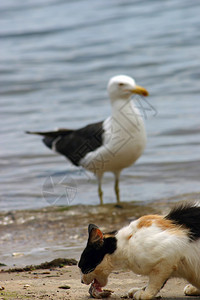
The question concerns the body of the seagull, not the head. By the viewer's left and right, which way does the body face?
facing the viewer and to the right of the viewer

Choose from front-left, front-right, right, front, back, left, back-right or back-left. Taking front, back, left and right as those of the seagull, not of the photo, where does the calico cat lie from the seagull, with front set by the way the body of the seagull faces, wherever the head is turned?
front-right

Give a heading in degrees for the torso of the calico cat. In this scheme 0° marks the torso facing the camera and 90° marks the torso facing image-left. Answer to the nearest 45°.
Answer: approximately 90°

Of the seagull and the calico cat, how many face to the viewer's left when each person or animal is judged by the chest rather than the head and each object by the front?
1

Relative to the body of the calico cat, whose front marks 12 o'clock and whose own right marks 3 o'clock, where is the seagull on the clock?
The seagull is roughly at 3 o'clock from the calico cat.

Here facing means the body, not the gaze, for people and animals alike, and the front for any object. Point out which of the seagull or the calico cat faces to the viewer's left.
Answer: the calico cat
